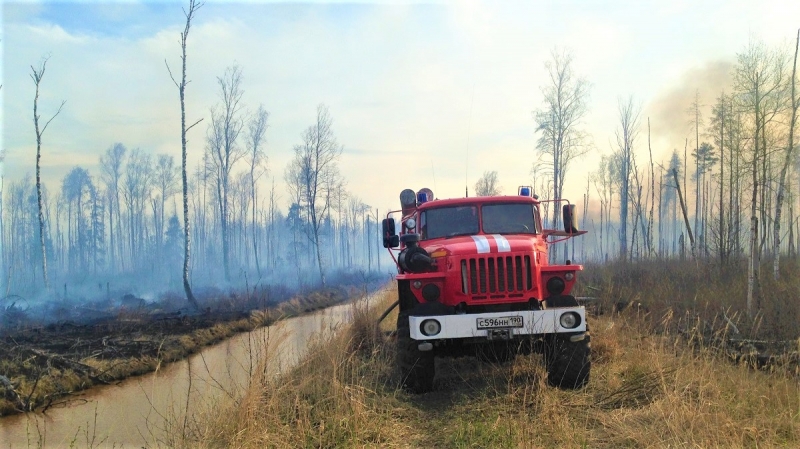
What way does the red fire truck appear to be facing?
toward the camera
